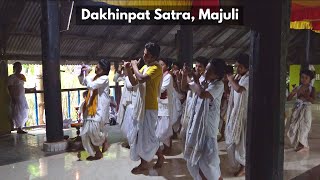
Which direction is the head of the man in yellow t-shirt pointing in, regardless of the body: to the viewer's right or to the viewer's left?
to the viewer's left

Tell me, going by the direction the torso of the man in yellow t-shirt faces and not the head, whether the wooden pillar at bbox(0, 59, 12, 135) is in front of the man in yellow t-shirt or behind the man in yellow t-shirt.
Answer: in front

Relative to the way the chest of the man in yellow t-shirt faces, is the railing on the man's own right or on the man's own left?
on the man's own right

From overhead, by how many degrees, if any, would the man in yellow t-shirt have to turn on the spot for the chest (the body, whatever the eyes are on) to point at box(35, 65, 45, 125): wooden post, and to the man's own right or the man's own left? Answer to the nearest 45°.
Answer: approximately 45° to the man's own right

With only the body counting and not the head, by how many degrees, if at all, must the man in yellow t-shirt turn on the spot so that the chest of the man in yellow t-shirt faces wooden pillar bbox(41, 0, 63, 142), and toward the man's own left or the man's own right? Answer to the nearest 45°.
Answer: approximately 45° to the man's own right

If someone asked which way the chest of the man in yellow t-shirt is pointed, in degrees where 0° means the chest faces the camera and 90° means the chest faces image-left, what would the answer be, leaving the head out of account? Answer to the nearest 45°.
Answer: approximately 90°

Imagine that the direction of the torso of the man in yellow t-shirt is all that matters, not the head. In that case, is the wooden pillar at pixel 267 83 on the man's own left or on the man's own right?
on the man's own left
